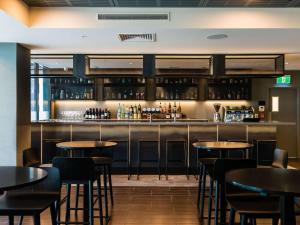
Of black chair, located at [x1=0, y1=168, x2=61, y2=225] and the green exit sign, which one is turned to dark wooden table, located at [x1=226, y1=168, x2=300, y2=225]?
the green exit sign

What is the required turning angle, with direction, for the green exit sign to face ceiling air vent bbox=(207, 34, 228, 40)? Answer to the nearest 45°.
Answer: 0° — it already faces it

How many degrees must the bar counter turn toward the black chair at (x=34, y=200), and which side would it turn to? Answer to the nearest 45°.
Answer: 0° — it already faces it

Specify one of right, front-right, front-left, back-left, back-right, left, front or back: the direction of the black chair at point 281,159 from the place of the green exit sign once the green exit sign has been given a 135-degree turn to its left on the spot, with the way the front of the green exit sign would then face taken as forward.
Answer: back-right

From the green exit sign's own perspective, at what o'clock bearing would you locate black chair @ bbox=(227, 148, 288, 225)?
The black chair is roughly at 12 o'clock from the green exit sign.

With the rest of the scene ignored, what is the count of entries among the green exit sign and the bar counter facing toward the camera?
2

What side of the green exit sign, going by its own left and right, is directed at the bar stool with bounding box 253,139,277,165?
front

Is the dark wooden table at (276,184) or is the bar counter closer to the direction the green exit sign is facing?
the dark wooden table

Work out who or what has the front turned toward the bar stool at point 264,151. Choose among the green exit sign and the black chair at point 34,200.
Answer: the green exit sign

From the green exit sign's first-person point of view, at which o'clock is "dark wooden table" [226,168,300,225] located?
The dark wooden table is roughly at 12 o'clock from the green exit sign.

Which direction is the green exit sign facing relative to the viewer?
toward the camera
